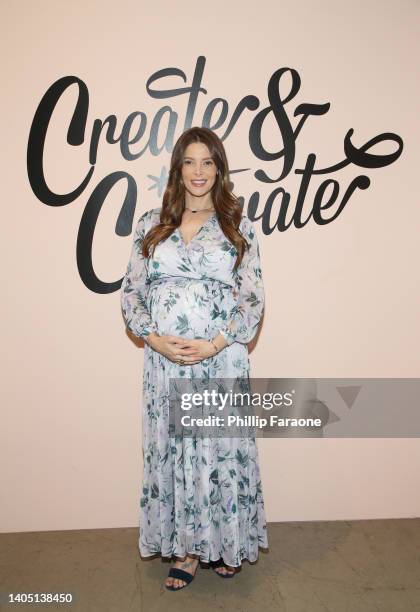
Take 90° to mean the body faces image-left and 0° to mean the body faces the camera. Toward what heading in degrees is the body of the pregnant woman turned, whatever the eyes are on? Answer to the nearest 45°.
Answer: approximately 0°
